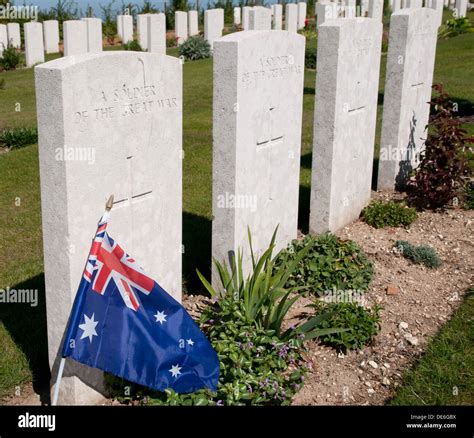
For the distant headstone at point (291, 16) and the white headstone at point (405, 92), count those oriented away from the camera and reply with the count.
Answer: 0

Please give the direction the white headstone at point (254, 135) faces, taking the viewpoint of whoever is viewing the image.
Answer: facing the viewer and to the right of the viewer

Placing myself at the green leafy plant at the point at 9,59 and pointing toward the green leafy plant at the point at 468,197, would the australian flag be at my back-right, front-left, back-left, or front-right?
front-right

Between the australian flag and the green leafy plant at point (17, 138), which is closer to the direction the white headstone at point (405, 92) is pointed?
the australian flag

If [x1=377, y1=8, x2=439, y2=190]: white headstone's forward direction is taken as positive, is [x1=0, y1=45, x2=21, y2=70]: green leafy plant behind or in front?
behind

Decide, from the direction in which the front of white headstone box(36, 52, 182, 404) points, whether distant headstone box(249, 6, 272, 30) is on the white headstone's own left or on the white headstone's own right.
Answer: on the white headstone's own left

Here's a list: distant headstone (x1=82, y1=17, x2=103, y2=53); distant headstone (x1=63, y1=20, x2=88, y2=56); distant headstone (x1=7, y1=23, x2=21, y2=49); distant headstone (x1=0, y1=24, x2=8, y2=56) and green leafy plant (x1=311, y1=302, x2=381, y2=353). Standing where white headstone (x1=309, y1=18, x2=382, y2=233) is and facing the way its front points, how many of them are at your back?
4

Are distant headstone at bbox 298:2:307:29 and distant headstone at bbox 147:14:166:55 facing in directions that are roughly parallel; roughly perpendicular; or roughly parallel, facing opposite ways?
roughly parallel

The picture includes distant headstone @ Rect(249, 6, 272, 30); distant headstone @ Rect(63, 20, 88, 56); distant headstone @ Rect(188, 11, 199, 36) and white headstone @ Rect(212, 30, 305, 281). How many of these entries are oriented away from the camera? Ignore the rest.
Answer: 0

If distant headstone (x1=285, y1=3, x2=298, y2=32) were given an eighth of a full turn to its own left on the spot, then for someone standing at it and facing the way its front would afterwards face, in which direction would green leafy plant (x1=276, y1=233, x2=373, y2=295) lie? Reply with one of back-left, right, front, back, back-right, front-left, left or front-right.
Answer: right

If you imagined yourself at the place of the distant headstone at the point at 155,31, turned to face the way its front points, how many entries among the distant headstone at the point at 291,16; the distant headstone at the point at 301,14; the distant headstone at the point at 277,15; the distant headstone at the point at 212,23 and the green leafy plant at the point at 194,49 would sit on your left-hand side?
5

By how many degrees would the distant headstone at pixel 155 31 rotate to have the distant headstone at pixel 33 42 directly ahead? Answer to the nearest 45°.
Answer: approximately 135° to its right

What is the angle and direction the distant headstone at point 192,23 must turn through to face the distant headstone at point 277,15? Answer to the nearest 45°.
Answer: approximately 45° to its left

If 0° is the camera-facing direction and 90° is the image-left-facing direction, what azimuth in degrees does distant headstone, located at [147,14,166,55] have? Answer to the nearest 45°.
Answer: approximately 315°

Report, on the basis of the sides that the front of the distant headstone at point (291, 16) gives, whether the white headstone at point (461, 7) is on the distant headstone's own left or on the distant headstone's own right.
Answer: on the distant headstone's own left

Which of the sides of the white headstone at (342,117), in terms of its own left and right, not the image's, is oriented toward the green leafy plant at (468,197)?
left

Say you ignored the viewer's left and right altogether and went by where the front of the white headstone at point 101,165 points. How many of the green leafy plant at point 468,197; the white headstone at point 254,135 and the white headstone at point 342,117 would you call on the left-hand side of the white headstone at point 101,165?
3

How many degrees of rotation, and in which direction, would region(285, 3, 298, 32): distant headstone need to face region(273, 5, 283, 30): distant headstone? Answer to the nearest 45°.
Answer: approximately 90° to its right

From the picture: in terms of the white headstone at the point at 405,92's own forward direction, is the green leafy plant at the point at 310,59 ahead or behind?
behind
